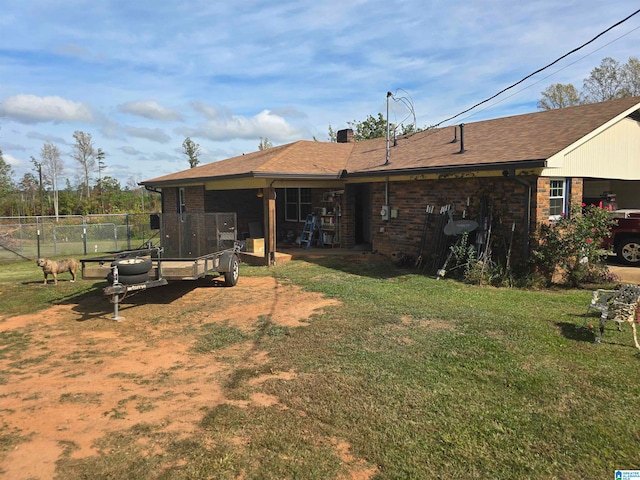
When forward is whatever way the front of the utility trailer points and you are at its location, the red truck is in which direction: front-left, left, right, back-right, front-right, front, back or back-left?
back-left

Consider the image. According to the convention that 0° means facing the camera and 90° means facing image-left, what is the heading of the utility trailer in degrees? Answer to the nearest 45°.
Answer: approximately 45°

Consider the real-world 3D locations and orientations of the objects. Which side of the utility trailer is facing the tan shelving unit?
back

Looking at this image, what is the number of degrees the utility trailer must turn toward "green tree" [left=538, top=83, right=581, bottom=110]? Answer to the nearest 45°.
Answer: approximately 180°

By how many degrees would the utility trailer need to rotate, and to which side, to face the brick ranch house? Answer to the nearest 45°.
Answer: approximately 135° to its left

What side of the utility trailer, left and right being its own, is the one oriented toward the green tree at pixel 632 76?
back
